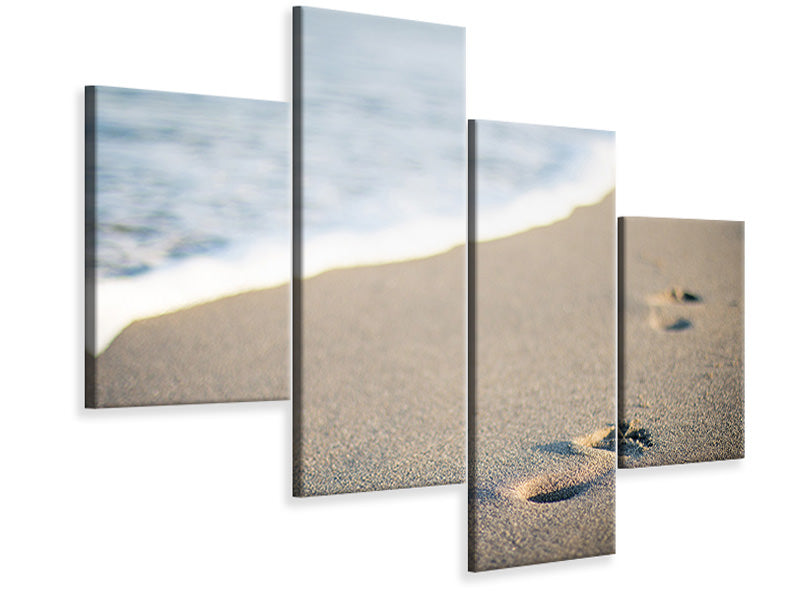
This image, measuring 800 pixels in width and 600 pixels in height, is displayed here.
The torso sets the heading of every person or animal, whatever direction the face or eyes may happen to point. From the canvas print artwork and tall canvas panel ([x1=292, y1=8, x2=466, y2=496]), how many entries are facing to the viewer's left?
0

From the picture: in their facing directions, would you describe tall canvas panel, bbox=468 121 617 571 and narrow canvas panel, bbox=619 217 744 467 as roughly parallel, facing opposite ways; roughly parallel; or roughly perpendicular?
roughly parallel

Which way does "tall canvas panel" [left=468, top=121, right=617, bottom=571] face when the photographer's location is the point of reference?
facing the viewer and to the right of the viewer

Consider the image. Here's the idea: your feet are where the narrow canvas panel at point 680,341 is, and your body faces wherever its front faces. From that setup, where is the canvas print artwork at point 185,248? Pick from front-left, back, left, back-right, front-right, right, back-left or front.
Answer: right

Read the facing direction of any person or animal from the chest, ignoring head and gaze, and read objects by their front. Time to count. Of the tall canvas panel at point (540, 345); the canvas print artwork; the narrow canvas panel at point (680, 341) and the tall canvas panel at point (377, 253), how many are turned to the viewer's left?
0

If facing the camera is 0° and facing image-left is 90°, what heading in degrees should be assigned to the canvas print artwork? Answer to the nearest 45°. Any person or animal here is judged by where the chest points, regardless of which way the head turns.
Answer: approximately 315°

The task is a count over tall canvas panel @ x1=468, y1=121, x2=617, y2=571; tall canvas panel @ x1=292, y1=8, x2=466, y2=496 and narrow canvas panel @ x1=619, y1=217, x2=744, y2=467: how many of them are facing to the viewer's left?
0

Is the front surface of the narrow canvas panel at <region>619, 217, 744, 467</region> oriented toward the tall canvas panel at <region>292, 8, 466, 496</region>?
no

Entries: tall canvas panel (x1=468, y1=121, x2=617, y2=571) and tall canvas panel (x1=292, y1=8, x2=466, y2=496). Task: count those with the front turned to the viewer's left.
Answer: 0

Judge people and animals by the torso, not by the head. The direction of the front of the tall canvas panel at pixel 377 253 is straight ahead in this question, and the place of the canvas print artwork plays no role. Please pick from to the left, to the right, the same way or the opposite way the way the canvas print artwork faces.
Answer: the same way
